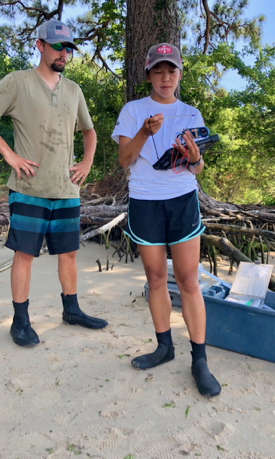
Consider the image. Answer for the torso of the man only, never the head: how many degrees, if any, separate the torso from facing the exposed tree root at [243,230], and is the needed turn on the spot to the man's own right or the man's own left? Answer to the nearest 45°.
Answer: approximately 90° to the man's own left

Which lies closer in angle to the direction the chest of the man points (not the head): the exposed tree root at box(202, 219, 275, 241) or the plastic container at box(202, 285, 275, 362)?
the plastic container

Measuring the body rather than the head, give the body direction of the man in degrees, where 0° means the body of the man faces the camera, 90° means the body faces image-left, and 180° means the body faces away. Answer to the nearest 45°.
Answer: approximately 315°

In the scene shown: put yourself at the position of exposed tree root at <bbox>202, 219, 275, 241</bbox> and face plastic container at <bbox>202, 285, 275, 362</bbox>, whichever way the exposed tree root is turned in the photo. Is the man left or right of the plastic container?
right

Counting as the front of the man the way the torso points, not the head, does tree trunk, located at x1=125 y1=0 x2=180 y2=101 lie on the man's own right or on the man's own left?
on the man's own left

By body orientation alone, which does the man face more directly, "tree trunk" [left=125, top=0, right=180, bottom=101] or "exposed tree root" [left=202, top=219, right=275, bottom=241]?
the exposed tree root
